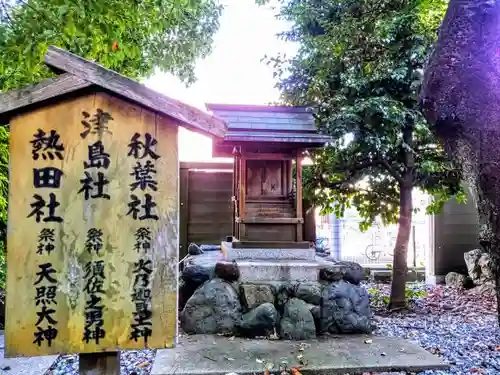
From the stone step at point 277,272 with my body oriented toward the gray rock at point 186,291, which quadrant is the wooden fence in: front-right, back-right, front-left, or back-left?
front-right

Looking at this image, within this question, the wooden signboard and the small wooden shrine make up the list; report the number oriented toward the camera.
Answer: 2

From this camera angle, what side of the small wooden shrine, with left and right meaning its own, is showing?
front

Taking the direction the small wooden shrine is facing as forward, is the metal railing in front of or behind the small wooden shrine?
behind

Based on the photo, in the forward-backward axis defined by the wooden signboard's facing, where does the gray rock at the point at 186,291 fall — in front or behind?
behind

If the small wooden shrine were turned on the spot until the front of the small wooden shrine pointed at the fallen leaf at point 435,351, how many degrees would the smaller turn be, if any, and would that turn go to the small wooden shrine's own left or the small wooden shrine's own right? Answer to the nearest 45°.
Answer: approximately 45° to the small wooden shrine's own left

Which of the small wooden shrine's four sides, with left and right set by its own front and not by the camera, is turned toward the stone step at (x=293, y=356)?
front

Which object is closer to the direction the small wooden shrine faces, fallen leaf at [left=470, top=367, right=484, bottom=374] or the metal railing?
the fallen leaf

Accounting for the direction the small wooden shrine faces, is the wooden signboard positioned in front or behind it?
in front

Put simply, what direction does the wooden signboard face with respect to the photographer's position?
facing the viewer

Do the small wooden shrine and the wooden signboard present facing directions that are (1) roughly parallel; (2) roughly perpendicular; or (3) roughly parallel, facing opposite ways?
roughly parallel
